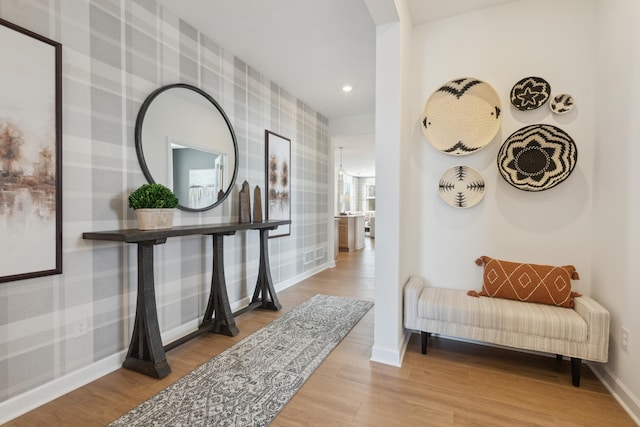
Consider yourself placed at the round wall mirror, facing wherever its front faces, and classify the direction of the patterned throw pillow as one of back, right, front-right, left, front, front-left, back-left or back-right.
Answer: front

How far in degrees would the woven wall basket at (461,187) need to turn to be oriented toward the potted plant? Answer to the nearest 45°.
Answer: approximately 45° to its right

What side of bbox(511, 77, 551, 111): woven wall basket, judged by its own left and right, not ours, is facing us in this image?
front

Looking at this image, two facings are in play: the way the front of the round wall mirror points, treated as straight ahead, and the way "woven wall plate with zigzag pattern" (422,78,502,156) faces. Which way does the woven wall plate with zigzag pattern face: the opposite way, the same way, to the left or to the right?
to the right

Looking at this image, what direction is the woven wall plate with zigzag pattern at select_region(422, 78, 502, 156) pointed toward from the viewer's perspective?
toward the camera

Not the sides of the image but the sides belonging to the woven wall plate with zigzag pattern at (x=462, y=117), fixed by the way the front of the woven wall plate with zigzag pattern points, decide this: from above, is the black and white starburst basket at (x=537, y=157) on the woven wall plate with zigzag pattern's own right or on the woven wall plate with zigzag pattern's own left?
on the woven wall plate with zigzag pattern's own left

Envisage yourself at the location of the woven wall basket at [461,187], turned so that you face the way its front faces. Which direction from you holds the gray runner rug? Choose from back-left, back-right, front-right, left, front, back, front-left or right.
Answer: front-right

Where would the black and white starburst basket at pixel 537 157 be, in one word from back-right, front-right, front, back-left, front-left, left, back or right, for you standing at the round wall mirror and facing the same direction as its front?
front

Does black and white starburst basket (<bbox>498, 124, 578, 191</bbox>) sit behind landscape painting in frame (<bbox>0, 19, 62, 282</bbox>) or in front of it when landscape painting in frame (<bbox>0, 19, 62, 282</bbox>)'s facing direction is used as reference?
in front

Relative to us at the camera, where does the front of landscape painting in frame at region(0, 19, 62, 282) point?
facing the viewer and to the right of the viewer

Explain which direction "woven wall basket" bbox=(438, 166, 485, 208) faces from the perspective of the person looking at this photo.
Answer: facing the viewer

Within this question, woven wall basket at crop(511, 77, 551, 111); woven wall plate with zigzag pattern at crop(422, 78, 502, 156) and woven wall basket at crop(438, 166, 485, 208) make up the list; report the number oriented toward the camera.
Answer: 3

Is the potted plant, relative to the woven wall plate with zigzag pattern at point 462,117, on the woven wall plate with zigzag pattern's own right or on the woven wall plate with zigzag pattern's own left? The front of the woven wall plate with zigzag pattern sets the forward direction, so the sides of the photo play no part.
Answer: on the woven wall plate with zigzag pattern's own right
